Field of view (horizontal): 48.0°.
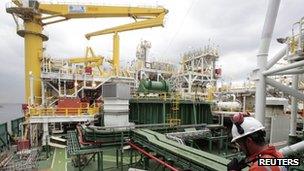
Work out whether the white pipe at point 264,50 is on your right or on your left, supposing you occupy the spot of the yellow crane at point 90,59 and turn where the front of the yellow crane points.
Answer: on your left

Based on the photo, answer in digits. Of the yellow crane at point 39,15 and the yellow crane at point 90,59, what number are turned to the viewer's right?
1

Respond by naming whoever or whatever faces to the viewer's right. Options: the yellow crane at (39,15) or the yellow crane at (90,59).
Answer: the yellow crane at (39,15)

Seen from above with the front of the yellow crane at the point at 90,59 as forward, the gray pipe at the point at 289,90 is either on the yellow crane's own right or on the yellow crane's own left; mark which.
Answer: on the yellow crane's own left

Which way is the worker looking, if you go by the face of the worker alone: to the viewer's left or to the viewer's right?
to the viewer's left

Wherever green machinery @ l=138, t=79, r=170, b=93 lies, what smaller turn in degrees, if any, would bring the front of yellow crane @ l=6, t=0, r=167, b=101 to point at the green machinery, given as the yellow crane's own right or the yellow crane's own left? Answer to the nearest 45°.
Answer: approximately 45° to the yellow crane's own right

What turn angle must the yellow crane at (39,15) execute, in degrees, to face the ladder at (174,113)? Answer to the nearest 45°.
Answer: approximately 45° to its right

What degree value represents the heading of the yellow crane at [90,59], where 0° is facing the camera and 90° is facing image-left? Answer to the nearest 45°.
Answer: approximately 90°

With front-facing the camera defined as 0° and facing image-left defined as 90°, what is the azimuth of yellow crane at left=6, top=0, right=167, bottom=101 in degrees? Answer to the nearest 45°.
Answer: approximately 270°
